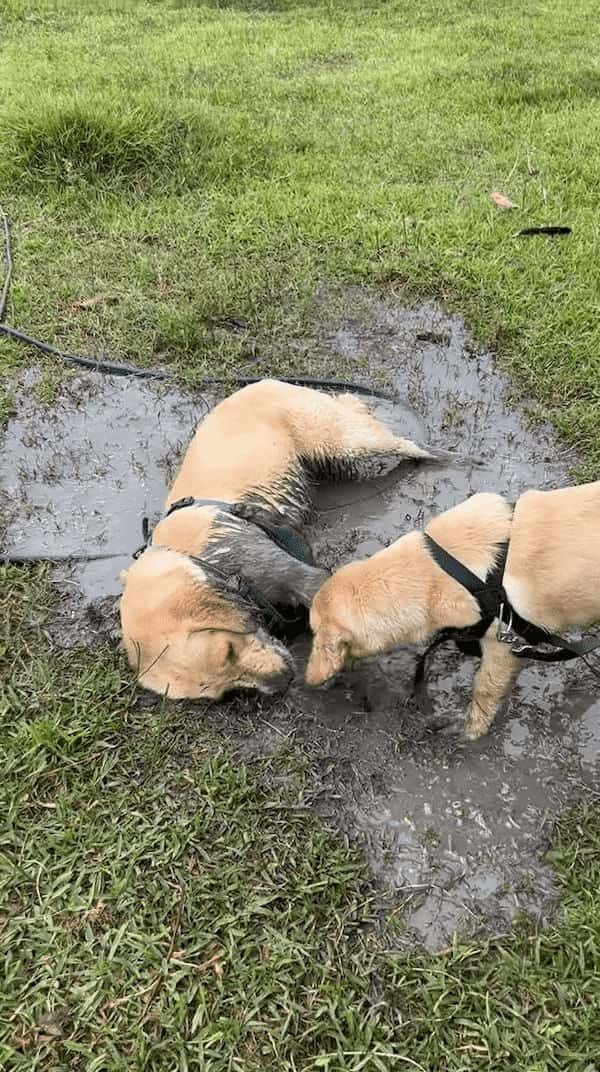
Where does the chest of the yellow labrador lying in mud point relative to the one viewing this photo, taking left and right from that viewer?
facing the viewer

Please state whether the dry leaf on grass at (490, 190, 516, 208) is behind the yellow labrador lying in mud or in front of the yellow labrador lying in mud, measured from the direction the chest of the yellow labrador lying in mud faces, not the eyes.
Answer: behind

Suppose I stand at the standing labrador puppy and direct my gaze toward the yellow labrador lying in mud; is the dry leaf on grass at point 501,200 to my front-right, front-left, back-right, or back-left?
front-right

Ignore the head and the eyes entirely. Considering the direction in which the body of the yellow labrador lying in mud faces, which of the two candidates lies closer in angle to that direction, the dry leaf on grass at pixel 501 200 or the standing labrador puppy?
the standing labrador puppy
